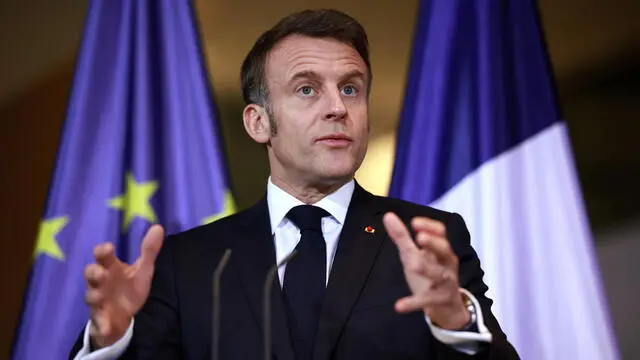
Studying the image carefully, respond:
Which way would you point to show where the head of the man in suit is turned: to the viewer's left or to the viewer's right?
to the viewer's right

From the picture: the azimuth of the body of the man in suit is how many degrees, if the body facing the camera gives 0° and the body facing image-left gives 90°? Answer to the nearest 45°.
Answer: approximately 0°

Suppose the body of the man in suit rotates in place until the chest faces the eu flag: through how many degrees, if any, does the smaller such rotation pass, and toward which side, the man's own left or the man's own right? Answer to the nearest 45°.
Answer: approximately 135° to the man's own right

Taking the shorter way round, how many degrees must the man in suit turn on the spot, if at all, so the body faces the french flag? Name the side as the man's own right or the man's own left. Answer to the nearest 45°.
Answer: approximately 135° to the man's own left
